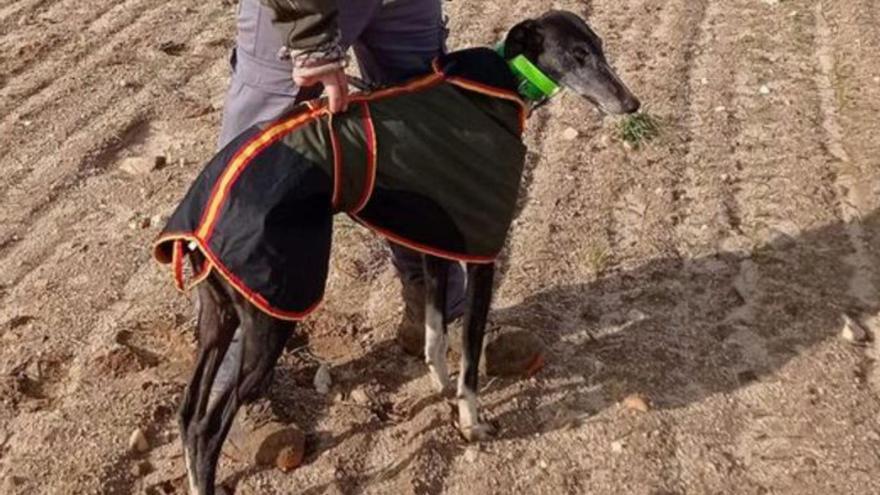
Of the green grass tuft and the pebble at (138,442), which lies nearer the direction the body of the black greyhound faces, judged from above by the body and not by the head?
the green grass tuft

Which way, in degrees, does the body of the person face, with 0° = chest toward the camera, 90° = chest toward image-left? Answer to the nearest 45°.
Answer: approximately 315°

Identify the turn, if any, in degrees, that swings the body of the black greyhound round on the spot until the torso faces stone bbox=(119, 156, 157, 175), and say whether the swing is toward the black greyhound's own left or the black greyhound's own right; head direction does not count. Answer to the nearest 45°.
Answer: approximately 135° to the black greyhound's own left

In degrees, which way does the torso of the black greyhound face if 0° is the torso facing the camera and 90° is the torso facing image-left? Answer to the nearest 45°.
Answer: approximately 270°

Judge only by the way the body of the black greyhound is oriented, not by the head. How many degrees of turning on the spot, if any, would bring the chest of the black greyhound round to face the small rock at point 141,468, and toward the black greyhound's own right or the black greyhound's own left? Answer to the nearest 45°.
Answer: approximately 180°

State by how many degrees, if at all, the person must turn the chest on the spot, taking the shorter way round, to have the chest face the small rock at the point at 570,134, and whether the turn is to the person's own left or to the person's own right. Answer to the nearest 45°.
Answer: approximately 90° to the person's own left

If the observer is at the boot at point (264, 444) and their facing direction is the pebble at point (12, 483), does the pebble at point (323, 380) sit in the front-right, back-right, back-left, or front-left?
back-right
